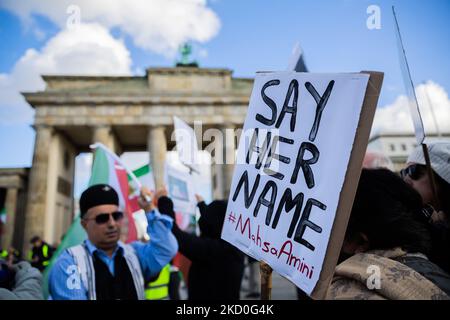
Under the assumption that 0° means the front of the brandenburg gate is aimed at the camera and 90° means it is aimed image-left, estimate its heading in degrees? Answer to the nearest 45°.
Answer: approximately 0°

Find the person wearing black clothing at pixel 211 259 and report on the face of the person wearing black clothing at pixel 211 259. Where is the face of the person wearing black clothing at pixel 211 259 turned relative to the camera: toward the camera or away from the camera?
away from the camera

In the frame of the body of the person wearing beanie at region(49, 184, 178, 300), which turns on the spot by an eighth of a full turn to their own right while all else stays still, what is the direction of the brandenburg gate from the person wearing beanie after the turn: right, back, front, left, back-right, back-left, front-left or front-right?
back

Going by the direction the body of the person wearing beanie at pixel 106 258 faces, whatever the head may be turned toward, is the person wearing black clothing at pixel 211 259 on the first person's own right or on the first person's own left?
on the first person's own left
